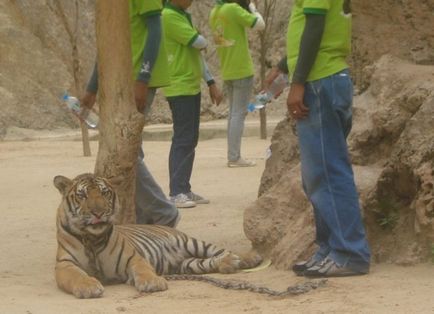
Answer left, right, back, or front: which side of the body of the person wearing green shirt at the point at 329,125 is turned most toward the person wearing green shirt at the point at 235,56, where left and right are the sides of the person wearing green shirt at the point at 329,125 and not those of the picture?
right

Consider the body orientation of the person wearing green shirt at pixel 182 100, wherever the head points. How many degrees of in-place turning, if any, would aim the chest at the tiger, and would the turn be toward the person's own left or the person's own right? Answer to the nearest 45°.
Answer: approximately 90° to the person's own right

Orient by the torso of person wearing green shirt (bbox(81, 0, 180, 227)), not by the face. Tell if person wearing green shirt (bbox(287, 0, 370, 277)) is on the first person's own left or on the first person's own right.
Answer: on the first person's own left

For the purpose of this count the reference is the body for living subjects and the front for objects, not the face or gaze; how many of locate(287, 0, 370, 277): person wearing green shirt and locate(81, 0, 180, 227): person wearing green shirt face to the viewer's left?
2

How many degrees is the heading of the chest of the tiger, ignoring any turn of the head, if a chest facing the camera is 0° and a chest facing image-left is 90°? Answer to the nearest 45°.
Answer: approximately 45°

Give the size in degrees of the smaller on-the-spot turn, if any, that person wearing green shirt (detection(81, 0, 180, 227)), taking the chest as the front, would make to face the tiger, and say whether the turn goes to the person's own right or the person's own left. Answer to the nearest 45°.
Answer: approximately 90° to the person's own left

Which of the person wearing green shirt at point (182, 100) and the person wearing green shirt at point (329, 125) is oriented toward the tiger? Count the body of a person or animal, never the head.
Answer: the person wearing green shirt at point (329, 125)

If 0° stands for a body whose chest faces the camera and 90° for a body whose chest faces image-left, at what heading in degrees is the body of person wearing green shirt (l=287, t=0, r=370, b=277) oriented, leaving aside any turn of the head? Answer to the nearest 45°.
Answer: approximately 90°

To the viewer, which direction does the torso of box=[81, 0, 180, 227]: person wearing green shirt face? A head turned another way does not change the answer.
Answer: to the viewer's left
